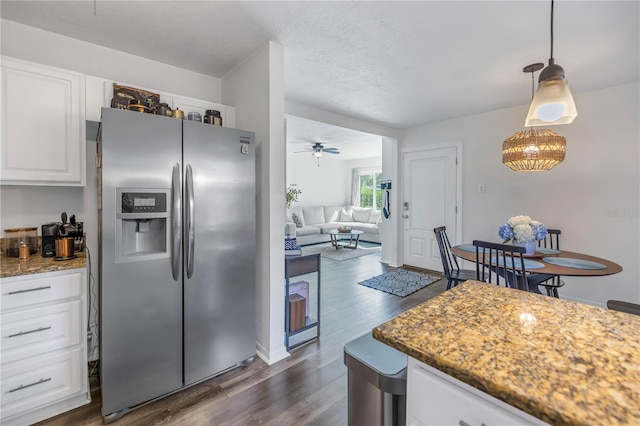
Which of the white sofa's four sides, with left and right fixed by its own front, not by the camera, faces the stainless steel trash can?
front

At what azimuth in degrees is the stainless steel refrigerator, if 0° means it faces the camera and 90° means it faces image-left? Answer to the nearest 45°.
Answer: approximately 315°

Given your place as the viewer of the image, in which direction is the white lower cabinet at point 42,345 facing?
facing the viewer and to the right of the viewer

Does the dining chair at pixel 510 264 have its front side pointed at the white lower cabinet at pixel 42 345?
no

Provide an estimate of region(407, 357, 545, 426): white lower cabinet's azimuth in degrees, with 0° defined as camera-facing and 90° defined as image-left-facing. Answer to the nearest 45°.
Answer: approximately 45°

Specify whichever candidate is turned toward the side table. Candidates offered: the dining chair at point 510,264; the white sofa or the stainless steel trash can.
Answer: the white sofa

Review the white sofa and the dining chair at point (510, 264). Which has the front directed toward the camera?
the white sofa

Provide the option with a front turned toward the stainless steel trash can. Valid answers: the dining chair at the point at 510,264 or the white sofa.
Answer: the white sofa

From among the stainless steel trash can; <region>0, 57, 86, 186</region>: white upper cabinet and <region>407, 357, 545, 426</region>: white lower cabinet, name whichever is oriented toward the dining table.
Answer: the white upper cabinet

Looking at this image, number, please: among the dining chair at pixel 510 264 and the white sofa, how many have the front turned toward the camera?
1

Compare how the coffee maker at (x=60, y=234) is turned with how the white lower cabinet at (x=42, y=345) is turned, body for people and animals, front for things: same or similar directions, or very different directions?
same or similar directions

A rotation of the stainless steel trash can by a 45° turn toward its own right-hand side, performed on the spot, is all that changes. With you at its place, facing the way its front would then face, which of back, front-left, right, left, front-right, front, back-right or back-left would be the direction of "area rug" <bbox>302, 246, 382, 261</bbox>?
right

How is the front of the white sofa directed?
toward the camera

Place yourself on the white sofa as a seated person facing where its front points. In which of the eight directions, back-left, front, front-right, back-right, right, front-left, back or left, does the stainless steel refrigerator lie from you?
front

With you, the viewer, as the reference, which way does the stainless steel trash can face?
facing the viewer and to the left of the viewer

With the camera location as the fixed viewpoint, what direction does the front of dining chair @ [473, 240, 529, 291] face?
facing away from the viewer and to the right of the viewer
